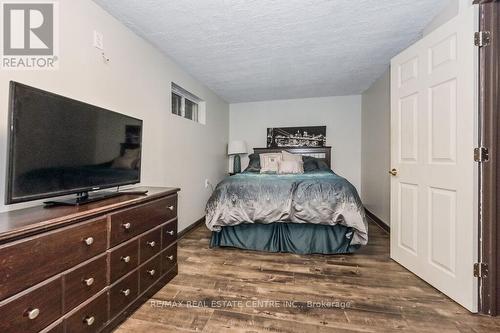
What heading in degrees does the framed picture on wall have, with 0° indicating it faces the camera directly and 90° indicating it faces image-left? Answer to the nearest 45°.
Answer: approximately 0°

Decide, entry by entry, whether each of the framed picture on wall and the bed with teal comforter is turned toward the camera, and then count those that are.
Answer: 2

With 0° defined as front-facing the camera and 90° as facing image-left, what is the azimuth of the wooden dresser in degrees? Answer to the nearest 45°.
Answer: approximately 315°

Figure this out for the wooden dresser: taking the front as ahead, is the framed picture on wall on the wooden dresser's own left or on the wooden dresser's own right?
on the wooden dresser's own left

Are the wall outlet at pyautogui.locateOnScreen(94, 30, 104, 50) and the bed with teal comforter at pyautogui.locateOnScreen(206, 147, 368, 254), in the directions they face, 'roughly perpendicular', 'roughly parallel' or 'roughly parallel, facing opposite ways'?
roughly perpendicular

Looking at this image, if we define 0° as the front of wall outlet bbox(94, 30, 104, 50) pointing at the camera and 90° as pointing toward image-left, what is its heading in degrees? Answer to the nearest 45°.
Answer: approximately 315°
